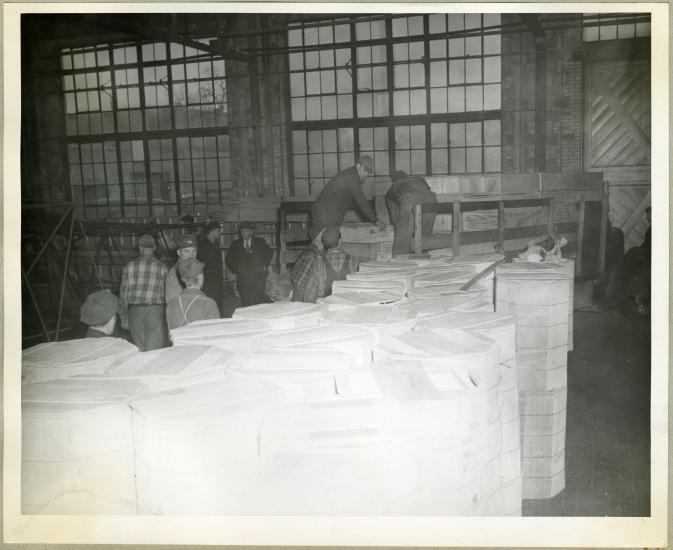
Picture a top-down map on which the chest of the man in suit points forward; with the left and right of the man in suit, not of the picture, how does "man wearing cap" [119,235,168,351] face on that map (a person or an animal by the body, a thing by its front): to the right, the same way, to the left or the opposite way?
the opposite way

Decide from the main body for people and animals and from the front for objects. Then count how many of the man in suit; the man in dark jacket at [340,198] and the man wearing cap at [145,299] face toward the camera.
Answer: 1

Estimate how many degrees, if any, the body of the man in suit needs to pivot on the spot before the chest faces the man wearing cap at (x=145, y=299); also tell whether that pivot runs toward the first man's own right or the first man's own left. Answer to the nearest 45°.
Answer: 0° — they already face them

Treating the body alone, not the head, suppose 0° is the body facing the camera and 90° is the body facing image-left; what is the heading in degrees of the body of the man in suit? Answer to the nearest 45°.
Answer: approximately 0°

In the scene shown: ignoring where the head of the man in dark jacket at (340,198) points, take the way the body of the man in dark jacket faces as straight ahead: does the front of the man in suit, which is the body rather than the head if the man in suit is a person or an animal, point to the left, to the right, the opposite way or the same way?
to the right

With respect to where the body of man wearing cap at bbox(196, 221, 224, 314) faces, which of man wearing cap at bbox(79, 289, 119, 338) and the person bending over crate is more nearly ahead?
the person bending over crate

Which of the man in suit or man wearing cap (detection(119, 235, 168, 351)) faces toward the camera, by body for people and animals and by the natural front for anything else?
the man in suit

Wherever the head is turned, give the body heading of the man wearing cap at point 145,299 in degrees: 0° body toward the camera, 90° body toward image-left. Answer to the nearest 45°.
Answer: approximately 180°

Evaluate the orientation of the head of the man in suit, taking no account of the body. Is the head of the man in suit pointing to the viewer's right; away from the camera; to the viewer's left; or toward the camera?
toward the camera

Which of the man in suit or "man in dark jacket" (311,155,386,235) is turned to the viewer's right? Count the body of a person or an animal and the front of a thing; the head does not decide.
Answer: the man in dark jacket

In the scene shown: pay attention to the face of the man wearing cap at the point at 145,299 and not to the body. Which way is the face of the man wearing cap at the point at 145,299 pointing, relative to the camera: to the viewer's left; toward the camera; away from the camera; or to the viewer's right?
away from the camera

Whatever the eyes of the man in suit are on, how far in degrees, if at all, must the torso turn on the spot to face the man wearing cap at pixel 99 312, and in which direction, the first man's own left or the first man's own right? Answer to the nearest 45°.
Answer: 0° — they already face them

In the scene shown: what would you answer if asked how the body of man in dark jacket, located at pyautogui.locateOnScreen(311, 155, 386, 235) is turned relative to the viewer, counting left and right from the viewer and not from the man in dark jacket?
facing to the right of the viewer

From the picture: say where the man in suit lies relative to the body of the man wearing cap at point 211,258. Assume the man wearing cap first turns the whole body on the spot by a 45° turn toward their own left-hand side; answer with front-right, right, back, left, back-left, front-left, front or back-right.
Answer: front

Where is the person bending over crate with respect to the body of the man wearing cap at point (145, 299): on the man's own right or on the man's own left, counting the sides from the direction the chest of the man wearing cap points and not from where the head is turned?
on the man's own right
